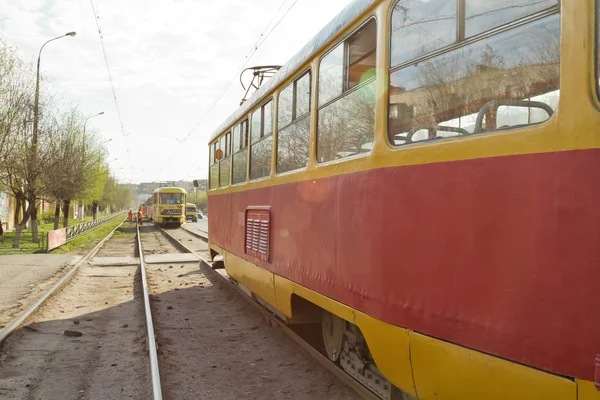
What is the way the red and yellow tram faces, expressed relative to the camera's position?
facing away from the viewer and to the left of the viewer

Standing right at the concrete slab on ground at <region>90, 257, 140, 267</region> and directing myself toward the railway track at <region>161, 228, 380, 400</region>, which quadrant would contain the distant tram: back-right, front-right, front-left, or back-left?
back-left

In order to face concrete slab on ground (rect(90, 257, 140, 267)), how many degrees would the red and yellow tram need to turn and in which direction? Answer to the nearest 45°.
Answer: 0° — it already faces it
